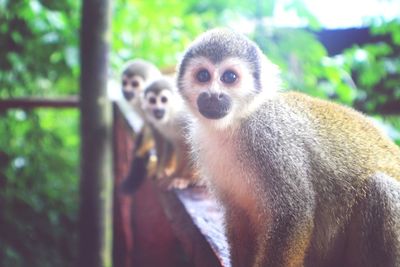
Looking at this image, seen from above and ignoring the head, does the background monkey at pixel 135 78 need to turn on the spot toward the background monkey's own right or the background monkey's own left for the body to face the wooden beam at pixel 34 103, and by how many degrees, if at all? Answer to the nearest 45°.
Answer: approximately 45° to the background monkey's own right

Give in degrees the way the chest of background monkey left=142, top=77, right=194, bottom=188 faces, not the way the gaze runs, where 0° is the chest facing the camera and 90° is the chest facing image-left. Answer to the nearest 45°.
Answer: approximately 45°

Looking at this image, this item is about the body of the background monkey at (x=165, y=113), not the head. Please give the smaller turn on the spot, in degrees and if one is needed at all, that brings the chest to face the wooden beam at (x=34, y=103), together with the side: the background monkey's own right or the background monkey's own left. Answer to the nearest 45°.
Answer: approximately 90° to the background monkey's own right

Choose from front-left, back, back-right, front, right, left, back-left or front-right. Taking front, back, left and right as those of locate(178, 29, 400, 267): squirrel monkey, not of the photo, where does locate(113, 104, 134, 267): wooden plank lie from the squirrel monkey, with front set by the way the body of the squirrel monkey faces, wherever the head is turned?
right

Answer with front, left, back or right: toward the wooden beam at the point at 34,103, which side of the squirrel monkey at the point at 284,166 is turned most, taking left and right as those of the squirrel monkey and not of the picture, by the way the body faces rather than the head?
right

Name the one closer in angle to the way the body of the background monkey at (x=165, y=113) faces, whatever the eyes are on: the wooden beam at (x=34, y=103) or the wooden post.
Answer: the wooden post

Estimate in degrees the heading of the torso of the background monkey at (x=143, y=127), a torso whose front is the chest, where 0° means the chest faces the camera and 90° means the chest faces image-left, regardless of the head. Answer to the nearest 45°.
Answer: approximately 45°

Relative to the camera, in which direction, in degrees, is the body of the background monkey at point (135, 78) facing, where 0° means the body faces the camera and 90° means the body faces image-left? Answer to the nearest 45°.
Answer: approximately 45°

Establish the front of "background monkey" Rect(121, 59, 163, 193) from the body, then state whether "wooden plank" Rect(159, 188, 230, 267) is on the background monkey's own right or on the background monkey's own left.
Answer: on the background monkey's own left

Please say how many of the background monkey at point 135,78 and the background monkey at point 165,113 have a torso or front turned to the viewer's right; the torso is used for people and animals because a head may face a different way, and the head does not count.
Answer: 0
